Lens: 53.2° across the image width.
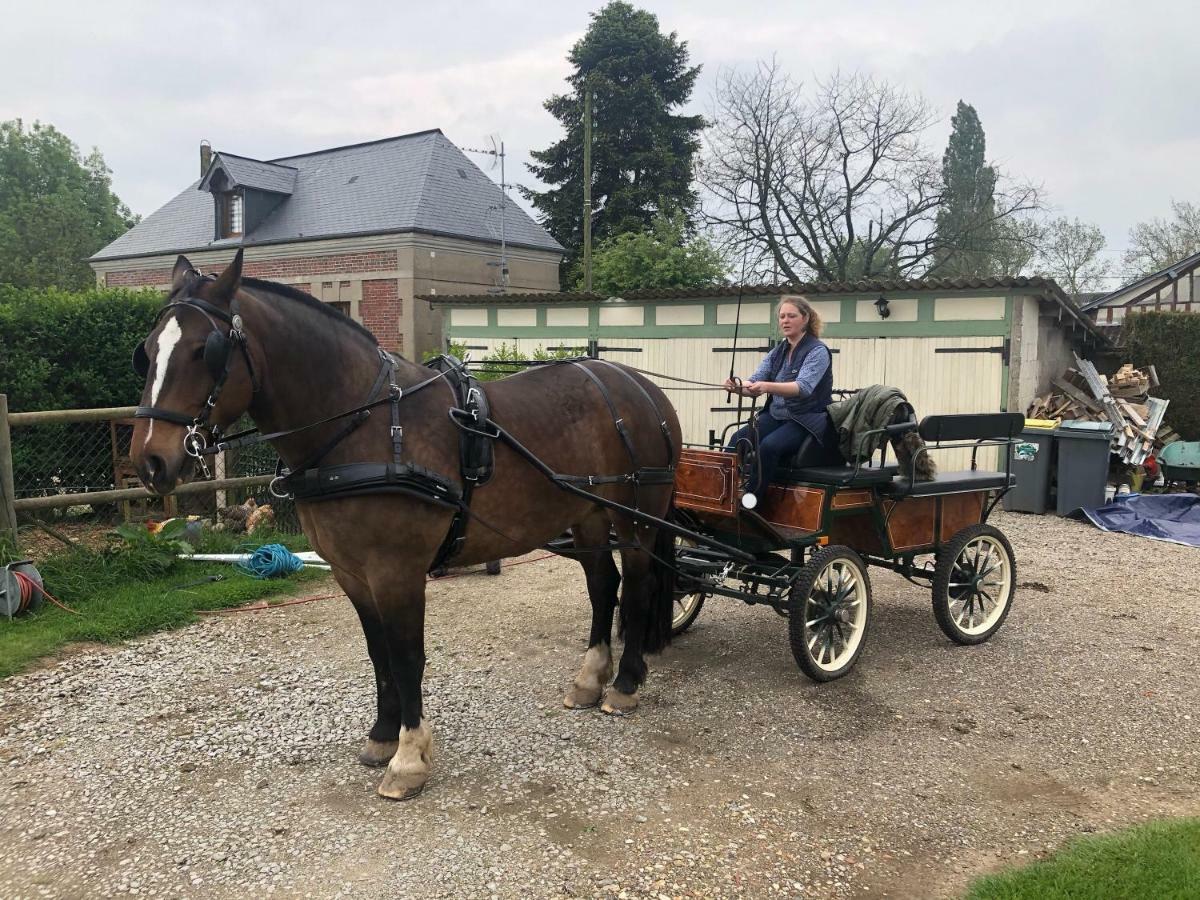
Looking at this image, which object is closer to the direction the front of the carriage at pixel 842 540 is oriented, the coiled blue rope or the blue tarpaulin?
the coiled blue rope

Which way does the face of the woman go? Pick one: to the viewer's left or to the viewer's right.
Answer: to the viewer's left

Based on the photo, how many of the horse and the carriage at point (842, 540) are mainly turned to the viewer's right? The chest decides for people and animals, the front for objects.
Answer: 0

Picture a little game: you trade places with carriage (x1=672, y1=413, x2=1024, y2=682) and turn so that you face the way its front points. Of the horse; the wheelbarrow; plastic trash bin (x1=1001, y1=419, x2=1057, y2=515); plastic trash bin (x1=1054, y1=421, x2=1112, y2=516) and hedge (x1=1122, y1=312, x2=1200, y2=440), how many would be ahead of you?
1

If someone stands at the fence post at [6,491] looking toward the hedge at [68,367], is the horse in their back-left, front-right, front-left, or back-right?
back-right

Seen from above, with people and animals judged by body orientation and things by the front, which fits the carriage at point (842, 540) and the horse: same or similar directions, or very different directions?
same or similar directions

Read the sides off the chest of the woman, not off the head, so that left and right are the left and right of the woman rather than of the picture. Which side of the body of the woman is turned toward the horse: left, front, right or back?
front

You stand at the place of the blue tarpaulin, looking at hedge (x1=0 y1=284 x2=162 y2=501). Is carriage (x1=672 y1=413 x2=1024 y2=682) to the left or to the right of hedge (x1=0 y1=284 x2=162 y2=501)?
left

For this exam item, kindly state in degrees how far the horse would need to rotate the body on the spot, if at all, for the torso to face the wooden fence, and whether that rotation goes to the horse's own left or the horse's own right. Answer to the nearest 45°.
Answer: approximately 90° to the horse's own right

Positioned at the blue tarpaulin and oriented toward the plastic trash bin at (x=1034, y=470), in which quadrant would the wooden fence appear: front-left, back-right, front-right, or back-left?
front-left

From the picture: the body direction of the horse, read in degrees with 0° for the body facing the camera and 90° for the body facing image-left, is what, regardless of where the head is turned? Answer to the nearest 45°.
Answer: approximately 45°

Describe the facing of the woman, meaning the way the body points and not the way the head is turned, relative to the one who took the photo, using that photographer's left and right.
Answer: facing the viewer and to the left of the viewer
